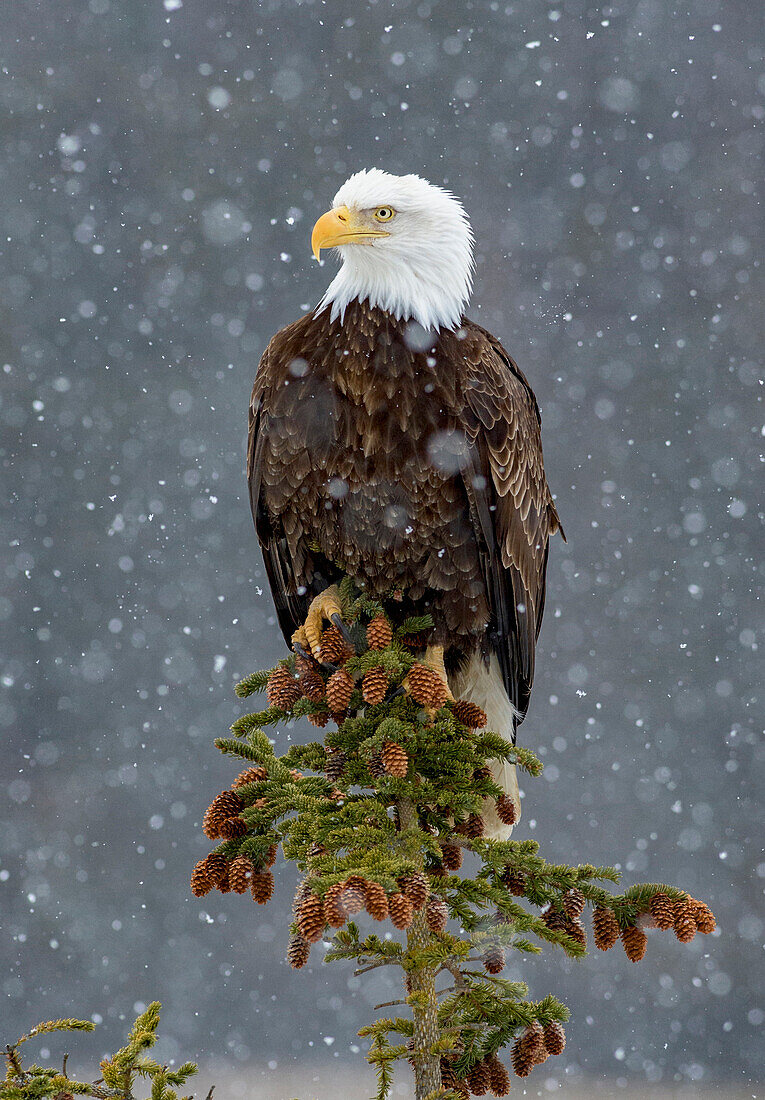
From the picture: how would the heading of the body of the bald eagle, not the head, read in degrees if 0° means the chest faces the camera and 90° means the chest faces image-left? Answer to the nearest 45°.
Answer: approximately 45°
